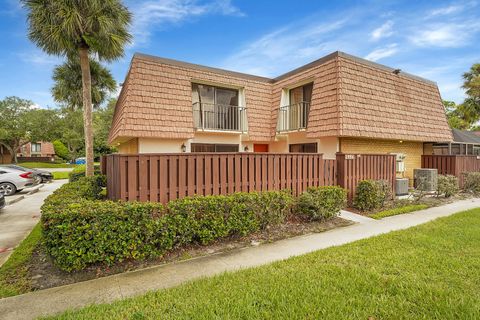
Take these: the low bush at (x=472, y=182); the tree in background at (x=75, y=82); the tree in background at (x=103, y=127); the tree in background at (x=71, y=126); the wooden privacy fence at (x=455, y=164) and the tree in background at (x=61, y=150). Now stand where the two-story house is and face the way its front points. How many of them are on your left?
2

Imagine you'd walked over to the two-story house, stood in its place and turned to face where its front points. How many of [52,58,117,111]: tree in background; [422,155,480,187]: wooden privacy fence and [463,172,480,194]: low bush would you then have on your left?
2

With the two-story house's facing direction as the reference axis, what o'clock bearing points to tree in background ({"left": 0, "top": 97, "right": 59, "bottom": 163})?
The tree in background is roughly at 4 o'clock from the two-story house.

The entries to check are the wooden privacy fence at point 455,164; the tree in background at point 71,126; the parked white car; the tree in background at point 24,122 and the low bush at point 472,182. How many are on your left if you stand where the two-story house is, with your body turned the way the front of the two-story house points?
2

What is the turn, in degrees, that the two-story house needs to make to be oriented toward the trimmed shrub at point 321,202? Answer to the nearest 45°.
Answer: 0° — it already faces it

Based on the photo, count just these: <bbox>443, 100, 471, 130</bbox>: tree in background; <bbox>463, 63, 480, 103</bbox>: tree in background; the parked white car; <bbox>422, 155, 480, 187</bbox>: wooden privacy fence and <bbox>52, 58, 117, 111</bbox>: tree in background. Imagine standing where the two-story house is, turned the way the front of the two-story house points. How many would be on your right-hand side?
2

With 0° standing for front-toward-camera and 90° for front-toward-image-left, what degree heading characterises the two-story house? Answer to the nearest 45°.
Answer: approximately 0°

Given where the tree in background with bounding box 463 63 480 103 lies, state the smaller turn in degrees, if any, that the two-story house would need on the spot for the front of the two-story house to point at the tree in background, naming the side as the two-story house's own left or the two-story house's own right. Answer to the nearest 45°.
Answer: approximately 135° to the two-story house's own left

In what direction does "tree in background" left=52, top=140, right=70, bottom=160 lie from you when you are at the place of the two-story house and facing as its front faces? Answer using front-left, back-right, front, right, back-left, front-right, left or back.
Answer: back-right

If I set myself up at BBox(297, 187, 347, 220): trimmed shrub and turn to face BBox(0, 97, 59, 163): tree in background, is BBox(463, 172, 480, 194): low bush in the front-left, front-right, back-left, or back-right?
back-right

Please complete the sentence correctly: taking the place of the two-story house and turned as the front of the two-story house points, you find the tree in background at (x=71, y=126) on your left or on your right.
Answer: on your right

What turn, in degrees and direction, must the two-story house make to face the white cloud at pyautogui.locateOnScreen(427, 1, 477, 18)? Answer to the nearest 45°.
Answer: approximately 90° to its left

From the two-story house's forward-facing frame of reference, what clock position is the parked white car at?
The parked white car is roughly at 3 o'clock from the two-story house.

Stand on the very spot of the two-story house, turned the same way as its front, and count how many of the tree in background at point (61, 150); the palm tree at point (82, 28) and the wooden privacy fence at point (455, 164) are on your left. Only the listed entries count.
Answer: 1
